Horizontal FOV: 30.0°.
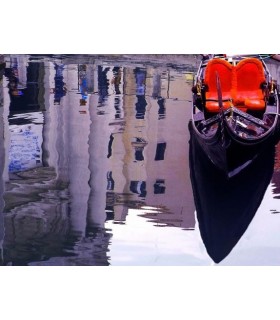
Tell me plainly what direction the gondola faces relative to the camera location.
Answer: facing the viewer
